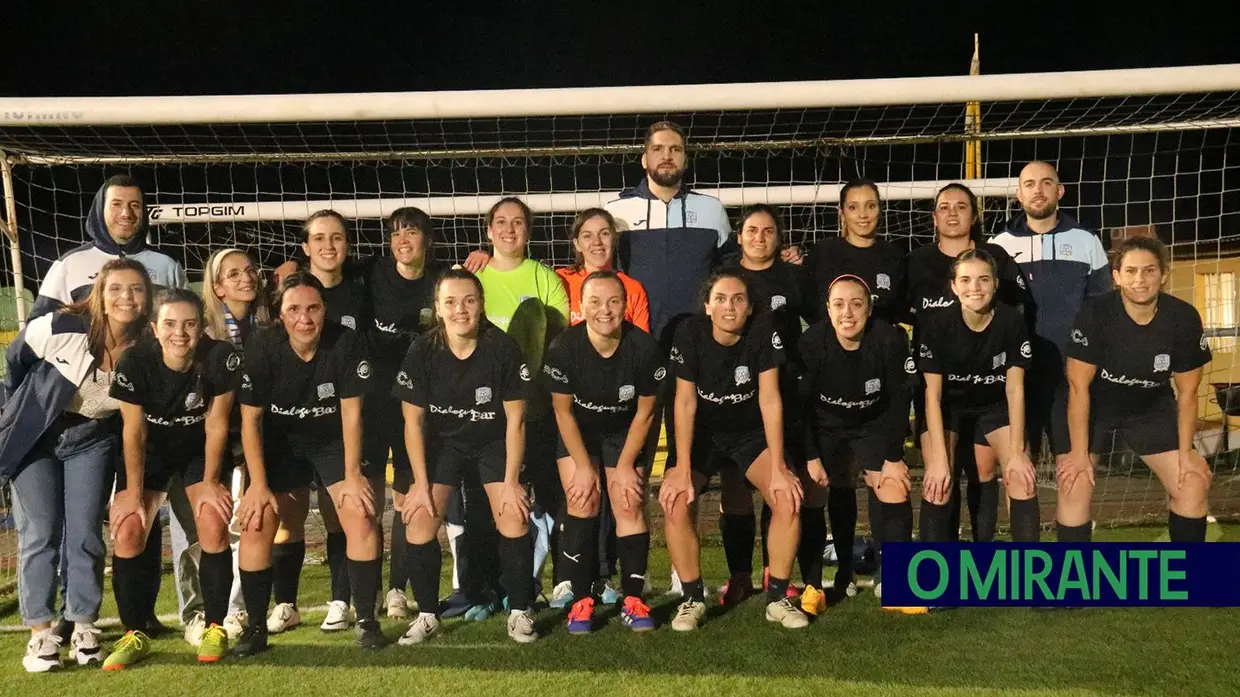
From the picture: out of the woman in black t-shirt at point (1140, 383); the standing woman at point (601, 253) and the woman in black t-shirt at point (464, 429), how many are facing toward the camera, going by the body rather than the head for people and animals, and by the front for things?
3

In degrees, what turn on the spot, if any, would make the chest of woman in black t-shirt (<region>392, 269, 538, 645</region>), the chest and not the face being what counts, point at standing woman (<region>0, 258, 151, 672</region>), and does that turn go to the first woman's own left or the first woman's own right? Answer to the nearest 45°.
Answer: approximately 90° to the first woman's own right

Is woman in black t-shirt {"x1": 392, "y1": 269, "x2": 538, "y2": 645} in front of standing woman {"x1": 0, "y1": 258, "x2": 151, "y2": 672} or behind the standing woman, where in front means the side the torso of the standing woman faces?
in front

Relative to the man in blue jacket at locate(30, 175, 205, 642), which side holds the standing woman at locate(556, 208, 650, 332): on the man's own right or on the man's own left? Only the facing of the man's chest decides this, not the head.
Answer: on the man's own left

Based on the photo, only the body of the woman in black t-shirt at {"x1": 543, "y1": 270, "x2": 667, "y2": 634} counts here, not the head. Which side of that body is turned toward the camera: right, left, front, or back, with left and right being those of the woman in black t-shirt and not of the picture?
front

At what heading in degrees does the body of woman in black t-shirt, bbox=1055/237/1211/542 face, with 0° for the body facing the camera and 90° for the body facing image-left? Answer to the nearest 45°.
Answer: approximately 0°

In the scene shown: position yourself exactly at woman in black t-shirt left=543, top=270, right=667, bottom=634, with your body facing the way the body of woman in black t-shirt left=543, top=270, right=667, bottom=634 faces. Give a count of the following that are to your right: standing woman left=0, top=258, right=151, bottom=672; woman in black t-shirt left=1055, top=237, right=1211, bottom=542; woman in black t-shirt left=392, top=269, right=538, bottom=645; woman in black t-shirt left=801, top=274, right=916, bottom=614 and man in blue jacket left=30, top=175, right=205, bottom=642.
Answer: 3
